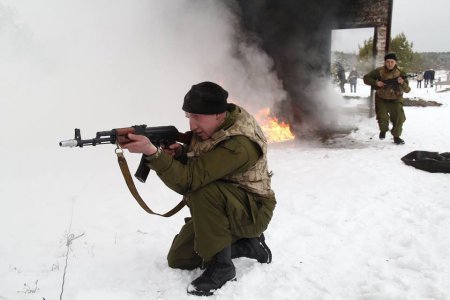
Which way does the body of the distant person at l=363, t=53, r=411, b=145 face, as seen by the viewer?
toward the camera

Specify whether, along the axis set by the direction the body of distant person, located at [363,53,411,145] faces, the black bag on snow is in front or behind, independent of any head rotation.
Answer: in front

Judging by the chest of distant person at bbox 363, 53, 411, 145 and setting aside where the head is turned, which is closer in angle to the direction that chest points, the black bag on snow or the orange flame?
the black bag on snow

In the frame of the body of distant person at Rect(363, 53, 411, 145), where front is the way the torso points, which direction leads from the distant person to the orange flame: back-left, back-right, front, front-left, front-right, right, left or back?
right

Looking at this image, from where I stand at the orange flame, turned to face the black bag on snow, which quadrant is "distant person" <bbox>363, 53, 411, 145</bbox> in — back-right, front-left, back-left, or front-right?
front-left
